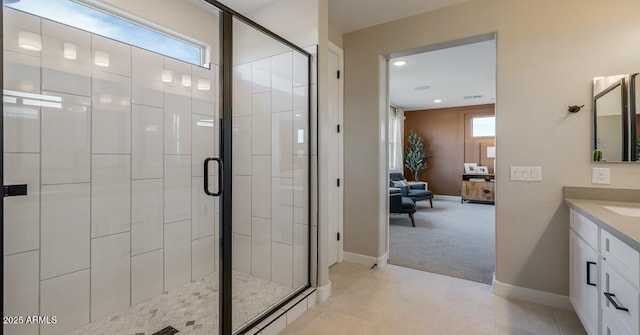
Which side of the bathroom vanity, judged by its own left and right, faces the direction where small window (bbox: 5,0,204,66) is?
front

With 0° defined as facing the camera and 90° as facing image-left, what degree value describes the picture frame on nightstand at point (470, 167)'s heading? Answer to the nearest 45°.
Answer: approximately 0°

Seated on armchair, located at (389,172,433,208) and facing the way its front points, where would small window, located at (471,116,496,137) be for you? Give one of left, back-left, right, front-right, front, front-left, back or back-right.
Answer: left

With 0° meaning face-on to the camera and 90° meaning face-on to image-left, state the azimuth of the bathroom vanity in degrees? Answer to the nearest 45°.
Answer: approximately 45°

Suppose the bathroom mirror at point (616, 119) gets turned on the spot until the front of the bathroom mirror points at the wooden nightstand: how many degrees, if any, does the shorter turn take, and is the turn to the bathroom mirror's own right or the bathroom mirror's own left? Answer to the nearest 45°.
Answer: approximately 90° to the bathroom mirror's own right

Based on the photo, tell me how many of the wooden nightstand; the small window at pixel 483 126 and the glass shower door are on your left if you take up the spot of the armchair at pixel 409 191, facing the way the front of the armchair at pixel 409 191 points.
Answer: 2

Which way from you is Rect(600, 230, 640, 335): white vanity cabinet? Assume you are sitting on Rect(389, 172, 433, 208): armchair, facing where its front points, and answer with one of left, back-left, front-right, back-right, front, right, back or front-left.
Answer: front-right

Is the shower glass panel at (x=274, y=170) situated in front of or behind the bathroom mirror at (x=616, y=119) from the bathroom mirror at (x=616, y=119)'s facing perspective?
in front

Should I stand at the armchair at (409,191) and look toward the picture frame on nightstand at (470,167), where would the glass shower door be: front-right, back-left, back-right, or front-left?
back-right

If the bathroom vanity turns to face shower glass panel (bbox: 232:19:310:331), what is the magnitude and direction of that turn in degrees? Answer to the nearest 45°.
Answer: approximately 45° to its right
